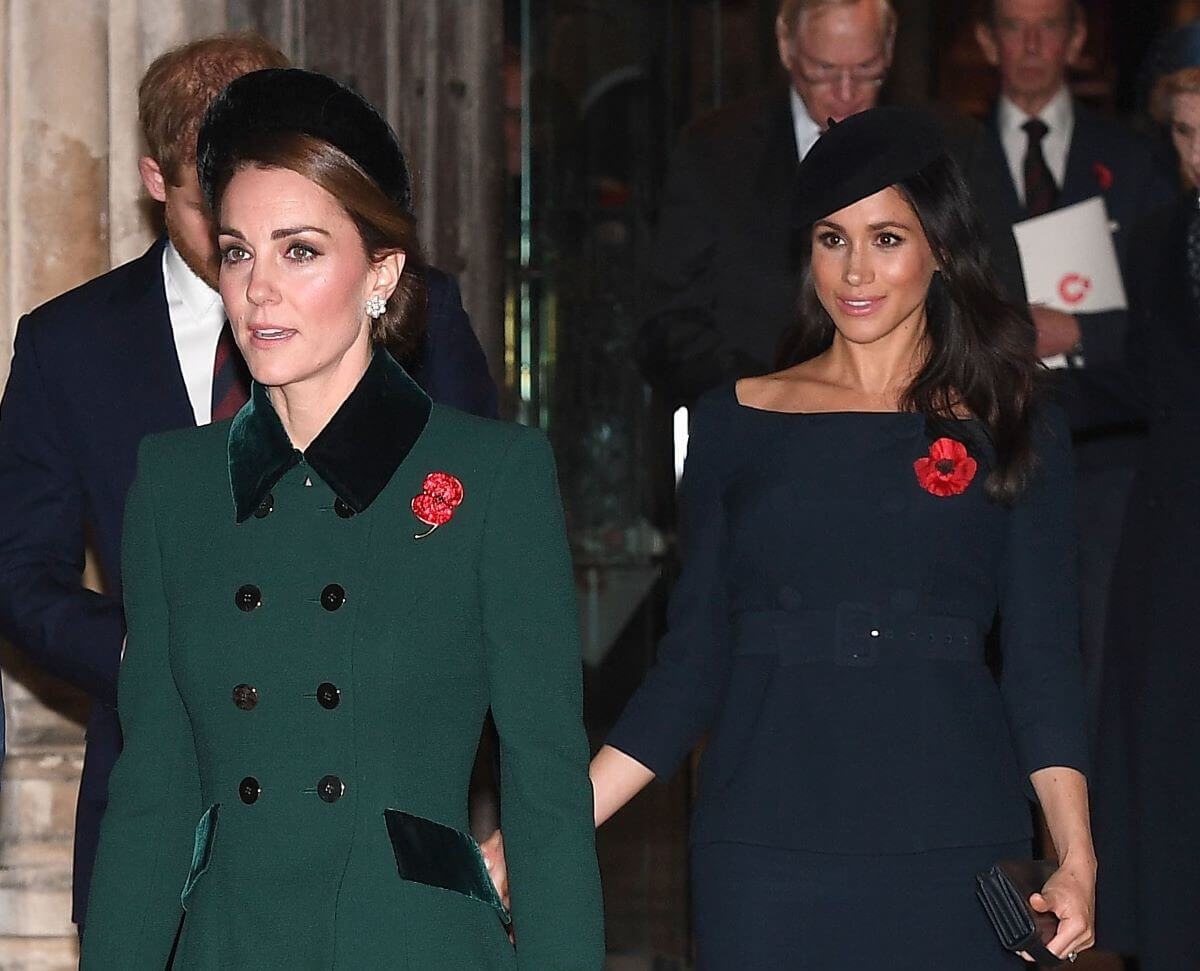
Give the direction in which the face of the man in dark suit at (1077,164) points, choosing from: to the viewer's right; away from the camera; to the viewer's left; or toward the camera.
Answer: toward the camera

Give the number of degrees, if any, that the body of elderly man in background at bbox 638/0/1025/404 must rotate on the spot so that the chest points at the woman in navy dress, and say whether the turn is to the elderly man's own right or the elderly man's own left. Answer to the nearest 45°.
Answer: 0° — they already face them

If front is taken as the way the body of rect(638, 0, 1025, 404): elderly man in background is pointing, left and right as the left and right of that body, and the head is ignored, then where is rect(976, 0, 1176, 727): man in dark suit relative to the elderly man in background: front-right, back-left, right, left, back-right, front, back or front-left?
back-left

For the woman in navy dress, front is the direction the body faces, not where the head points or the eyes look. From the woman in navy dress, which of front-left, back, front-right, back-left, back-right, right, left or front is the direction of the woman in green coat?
front-right

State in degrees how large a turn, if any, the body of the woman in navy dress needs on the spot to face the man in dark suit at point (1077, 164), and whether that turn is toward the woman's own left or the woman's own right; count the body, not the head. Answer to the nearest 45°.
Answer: approximately 180°

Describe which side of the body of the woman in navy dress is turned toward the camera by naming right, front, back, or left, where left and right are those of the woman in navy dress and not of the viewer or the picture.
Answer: front

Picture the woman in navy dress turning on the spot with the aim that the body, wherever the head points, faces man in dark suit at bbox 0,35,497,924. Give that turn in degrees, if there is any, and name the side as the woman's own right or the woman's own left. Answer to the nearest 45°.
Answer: approximately 90° to the woman's own right

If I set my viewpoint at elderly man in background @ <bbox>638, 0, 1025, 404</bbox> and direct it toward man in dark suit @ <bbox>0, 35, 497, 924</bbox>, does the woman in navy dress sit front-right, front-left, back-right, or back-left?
front-left

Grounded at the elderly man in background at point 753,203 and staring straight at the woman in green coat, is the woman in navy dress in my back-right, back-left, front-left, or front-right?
front-left

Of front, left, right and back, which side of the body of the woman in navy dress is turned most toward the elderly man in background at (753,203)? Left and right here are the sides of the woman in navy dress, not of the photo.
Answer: back

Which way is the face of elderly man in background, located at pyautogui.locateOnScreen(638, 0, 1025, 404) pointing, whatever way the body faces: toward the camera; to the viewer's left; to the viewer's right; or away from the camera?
toward the camera

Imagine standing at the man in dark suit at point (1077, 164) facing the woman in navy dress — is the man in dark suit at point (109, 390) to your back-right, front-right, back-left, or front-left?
front-right

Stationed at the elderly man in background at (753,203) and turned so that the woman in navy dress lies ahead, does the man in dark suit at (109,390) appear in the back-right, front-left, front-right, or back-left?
front-right

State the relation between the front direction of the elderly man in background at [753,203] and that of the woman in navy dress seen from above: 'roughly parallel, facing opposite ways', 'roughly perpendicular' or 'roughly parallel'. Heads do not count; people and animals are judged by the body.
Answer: roughly parallel

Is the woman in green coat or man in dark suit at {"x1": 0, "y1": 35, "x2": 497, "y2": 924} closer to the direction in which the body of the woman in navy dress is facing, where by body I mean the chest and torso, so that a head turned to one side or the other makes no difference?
the woman in green coat
